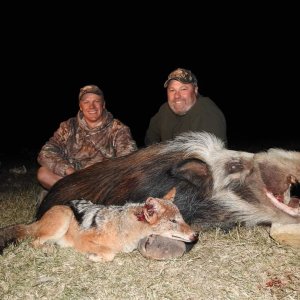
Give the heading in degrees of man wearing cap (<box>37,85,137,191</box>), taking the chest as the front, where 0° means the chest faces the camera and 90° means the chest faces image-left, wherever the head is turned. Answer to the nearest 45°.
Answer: approximately 0°

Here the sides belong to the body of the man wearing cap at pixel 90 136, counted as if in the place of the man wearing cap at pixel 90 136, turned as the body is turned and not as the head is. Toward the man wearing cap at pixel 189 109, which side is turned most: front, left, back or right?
left
